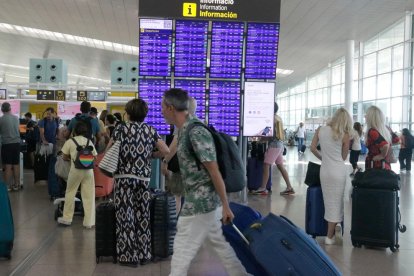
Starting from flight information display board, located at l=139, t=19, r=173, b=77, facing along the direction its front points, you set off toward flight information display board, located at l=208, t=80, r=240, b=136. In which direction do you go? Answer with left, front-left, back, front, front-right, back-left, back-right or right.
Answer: left

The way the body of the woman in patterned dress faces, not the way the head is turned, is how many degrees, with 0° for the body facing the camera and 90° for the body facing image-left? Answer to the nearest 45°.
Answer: approximately 180°

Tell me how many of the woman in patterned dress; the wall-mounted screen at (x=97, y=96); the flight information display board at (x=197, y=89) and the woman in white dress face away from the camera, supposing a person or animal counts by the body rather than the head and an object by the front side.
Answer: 2

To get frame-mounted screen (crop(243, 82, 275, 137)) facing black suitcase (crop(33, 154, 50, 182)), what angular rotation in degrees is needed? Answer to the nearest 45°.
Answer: approximately 135° to its right

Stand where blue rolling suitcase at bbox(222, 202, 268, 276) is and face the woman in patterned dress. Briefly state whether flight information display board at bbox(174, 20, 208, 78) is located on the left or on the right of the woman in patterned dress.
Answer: right

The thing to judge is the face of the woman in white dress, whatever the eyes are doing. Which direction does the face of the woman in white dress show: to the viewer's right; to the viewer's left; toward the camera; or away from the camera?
away from the camera

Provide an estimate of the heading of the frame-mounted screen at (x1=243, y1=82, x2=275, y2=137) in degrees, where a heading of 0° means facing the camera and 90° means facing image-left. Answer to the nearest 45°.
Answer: approximately 0°

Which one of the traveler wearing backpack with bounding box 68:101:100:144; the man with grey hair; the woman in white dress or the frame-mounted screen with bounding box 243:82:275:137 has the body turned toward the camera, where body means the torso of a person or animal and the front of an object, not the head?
the frame-mounted screen

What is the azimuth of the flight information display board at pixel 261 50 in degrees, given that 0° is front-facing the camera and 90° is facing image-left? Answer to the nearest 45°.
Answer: approximately 0°

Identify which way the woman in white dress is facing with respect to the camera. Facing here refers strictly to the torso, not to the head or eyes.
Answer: away from the camera

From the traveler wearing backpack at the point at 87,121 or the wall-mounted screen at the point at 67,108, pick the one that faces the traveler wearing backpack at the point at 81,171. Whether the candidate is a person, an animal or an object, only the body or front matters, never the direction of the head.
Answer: the wall-mounted screen

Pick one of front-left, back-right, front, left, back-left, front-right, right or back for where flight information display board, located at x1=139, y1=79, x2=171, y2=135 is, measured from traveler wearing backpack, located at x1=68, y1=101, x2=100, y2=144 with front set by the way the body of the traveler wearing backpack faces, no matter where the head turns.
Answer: right

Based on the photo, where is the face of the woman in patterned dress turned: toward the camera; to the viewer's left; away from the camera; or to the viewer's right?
away from the camera

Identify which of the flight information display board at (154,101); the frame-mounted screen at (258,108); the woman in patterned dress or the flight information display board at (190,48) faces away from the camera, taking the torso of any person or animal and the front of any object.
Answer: the woman in patterned dress
